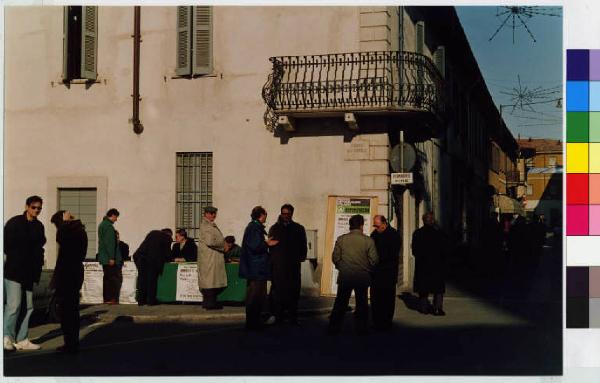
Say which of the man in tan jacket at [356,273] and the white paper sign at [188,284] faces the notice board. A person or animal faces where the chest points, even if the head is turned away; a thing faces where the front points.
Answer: the man in tan jacket

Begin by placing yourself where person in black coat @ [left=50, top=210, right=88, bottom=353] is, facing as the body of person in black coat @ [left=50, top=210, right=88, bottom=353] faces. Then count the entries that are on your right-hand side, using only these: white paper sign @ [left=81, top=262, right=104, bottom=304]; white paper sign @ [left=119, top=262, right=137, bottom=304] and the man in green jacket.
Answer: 3

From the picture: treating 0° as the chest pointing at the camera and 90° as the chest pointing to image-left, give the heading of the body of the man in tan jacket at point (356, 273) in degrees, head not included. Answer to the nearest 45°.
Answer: approximately 180°

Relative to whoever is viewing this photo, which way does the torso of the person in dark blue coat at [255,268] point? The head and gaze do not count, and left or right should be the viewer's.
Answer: facing to the right of the viewer

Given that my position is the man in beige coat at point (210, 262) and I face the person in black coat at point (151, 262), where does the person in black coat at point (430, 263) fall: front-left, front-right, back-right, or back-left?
back-right

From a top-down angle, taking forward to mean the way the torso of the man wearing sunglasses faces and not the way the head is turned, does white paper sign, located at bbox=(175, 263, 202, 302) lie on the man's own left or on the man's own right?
on the man's own left

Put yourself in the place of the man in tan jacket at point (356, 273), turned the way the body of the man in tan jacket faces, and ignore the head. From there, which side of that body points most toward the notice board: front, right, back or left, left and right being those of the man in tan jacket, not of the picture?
front

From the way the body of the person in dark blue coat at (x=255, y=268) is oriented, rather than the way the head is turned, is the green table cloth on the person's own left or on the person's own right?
on the person's own left

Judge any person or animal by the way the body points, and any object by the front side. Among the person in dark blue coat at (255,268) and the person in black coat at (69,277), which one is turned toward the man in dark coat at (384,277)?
the person in dark blue coat at (255,268)

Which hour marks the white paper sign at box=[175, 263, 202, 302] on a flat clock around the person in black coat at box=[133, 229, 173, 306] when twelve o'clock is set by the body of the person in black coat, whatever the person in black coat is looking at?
The white paper sign is roughly at 2 o'clock from the person in black coat.

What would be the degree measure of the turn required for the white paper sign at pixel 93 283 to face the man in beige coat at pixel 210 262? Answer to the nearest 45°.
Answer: approximately 45° to its left

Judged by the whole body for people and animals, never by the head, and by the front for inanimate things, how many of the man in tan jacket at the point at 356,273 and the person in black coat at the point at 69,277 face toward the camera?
0
